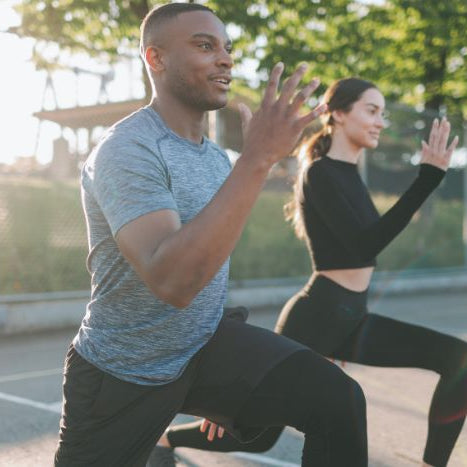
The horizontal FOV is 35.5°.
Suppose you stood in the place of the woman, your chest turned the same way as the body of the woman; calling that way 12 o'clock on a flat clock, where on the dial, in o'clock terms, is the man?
The man is roughly at 4 o'clock from the woman.

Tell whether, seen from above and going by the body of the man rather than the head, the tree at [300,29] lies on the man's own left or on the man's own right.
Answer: on the man's own left

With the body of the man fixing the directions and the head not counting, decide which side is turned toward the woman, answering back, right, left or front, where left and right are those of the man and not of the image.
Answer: left

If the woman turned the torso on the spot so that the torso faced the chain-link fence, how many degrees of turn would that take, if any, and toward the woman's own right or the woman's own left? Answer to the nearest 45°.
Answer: approximately 90° to the woman's own left

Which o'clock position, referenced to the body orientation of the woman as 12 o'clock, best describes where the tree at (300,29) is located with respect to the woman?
The tree is roughly at 9 o'clock from the woman.

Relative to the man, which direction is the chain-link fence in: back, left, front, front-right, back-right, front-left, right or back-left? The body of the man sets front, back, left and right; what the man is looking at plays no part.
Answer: back-left

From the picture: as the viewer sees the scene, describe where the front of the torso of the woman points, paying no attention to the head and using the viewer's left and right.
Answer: facing to the right of the viewer
